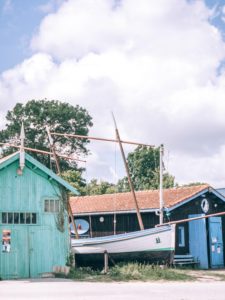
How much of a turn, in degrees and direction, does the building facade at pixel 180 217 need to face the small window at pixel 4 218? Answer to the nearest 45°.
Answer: approximately 90° to its right

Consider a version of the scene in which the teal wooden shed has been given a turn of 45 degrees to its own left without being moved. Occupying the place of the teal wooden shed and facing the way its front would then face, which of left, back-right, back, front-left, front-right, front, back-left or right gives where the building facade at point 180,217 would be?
left

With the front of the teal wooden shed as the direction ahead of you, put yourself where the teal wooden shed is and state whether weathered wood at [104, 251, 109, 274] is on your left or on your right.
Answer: on your left

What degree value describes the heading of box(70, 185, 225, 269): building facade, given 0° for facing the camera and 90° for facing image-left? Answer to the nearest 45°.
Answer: approximately 315°

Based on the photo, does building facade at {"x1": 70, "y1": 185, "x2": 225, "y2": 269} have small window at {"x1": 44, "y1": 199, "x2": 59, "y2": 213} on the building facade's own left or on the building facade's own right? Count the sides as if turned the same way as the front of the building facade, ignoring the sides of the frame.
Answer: on the building facade's own right

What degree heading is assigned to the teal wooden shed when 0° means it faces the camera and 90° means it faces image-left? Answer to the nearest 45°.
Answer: approximately 0°
